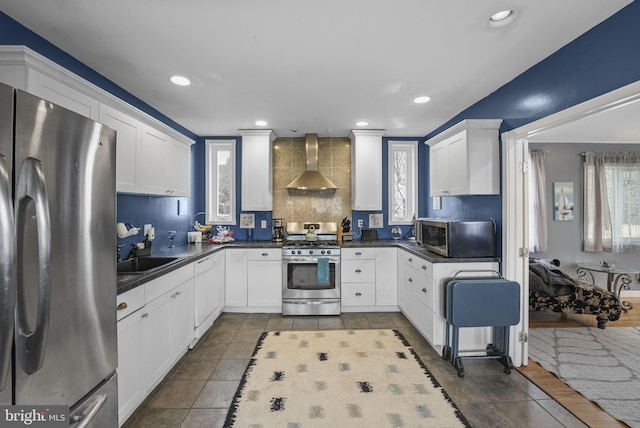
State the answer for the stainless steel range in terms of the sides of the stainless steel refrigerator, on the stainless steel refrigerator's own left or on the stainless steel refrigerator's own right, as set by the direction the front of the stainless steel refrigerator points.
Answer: on the stainless steel refrigerator's own left

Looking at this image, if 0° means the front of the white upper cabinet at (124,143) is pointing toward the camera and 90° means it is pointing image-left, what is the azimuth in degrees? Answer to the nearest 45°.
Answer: approximately 315°

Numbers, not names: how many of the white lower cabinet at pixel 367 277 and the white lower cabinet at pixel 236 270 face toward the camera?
2

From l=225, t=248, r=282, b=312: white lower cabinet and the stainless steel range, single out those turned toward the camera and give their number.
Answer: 2

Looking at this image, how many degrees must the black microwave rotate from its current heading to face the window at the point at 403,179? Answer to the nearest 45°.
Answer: approximately 90° to its right

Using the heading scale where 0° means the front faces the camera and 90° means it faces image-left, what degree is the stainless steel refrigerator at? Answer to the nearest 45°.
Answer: approximately 315°

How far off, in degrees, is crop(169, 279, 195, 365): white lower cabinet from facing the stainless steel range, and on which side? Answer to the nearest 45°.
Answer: approximately 90° to its left

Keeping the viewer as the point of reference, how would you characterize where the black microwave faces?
facing the viewer and to the left of the viewer

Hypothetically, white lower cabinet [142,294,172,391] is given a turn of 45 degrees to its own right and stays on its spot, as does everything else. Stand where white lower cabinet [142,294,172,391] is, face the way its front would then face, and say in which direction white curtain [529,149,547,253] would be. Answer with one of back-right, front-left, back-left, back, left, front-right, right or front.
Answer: left

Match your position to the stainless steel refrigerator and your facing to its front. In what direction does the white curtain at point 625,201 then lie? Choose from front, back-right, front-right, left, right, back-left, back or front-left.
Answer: front-left

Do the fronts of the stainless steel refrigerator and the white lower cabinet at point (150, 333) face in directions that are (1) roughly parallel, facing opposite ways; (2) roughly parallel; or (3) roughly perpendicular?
roughly parallel

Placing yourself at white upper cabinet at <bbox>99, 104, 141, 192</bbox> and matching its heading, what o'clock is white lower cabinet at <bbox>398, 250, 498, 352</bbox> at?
The white lower cabinet is roughly at 11 o'clock from the white upper cabinet.

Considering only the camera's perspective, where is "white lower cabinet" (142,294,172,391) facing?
facing the viewer and to the right of the viewer

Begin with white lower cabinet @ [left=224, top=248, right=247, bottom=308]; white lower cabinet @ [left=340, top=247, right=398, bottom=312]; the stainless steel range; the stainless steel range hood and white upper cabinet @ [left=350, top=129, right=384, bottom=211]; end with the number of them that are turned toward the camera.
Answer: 5

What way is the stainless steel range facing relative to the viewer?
toward the camera

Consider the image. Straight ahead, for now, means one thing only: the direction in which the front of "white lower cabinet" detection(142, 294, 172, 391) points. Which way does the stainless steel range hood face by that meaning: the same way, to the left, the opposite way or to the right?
to the right

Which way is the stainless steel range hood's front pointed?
toward the camera
